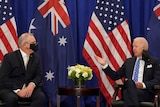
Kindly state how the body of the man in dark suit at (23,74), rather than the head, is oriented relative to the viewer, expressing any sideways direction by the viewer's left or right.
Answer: facing the viewer and to the right of the viewer

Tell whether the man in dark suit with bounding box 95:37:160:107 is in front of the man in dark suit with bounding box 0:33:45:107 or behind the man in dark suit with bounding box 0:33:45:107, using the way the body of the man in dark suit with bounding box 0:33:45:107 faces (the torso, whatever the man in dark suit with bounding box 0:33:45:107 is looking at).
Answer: in front

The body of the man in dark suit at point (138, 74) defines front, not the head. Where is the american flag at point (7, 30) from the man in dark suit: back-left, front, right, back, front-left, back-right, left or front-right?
front-right

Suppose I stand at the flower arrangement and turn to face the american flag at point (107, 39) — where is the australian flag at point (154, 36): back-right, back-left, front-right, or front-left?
front-right

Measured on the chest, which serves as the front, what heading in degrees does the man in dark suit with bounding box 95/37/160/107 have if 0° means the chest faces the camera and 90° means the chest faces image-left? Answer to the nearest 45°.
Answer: approximately 45°

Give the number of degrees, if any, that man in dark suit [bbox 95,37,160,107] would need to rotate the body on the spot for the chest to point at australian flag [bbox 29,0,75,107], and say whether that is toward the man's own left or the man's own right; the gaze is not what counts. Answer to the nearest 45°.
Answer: approximately 45° to the man's own right

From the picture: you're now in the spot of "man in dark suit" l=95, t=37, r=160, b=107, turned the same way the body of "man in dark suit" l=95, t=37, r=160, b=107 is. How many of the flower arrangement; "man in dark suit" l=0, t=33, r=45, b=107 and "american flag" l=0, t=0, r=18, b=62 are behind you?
0

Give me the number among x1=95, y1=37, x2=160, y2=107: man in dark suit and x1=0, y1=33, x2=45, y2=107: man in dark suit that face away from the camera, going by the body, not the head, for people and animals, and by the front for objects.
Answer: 0
